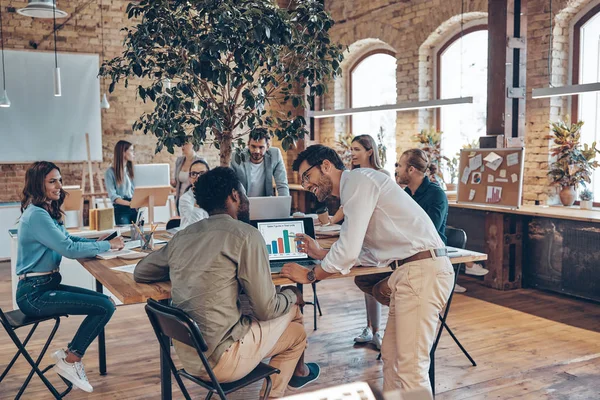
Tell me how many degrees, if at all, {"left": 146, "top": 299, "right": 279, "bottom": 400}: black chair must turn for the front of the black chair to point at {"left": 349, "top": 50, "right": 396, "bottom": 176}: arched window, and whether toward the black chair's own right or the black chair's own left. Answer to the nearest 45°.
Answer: approximately 45° to the black chair's own left

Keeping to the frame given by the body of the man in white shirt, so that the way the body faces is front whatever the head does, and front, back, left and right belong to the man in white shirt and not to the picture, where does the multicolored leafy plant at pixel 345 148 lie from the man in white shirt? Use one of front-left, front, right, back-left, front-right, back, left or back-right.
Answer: right

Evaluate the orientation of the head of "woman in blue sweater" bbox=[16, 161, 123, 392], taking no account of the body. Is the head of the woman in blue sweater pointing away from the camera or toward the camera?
toward the camera

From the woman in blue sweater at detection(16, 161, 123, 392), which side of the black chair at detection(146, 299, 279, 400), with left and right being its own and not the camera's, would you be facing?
left

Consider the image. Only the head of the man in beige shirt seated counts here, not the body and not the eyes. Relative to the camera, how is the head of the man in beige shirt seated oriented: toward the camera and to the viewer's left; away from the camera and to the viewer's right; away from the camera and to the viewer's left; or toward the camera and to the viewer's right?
away from the camera and to the viewer's right

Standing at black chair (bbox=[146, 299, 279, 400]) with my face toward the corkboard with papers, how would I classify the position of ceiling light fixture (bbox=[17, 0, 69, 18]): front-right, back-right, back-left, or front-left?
front-left

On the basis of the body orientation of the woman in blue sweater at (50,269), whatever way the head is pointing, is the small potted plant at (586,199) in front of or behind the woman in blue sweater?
in front

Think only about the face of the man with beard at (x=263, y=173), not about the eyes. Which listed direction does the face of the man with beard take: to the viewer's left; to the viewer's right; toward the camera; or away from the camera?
toward the camera

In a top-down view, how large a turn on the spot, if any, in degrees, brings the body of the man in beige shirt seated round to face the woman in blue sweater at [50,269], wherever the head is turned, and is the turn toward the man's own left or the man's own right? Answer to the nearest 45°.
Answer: approximately 90° to the man's own left

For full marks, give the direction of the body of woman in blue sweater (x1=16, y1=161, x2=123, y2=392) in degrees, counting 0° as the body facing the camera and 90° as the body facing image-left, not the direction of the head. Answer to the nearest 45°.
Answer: approximately 270°

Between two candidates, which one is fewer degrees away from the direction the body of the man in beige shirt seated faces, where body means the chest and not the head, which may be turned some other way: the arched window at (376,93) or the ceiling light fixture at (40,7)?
the arched window

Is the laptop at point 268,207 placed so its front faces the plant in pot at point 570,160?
no

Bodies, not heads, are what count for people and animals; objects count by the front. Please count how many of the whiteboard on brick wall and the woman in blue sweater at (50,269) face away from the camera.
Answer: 0

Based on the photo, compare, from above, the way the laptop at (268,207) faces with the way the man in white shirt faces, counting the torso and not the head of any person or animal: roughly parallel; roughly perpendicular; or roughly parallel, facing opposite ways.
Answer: roughly perpendicular

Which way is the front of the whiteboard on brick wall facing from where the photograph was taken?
facing the viewer
